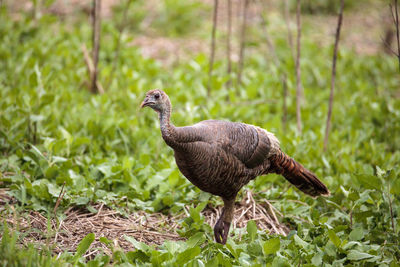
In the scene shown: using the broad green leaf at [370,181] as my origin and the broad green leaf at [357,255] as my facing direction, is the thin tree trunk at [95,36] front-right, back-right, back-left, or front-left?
back-right

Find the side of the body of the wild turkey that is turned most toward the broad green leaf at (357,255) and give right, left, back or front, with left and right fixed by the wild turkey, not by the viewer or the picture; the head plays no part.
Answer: back

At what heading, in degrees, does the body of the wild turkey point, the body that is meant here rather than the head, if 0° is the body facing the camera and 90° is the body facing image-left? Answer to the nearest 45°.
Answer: approximately 90°

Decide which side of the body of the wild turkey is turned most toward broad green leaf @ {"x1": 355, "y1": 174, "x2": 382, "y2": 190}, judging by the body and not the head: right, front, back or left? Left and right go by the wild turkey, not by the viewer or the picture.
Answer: back

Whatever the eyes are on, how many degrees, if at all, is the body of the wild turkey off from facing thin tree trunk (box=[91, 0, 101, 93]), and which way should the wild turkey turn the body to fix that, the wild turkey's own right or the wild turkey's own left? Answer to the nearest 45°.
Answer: approximately 45° to the wild turkey's own right
